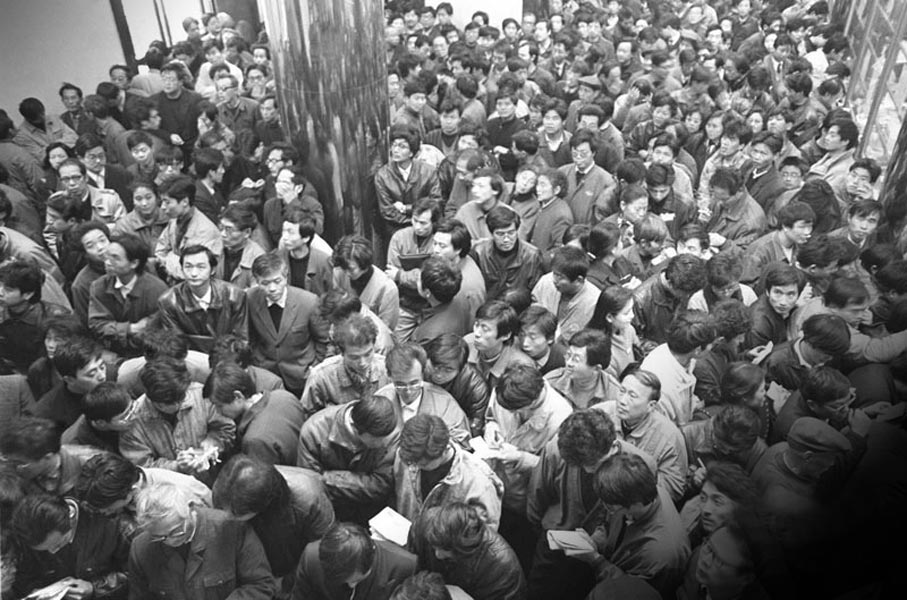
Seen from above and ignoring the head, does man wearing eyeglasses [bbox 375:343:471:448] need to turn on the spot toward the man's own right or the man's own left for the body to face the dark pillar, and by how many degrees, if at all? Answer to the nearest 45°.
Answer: approximately 180°

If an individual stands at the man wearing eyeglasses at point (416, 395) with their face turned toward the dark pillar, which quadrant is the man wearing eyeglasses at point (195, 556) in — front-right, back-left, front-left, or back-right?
back-left

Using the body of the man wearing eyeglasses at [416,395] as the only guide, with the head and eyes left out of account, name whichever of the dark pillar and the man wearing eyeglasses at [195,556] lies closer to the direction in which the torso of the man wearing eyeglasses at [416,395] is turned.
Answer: the man wearing eyeglasses

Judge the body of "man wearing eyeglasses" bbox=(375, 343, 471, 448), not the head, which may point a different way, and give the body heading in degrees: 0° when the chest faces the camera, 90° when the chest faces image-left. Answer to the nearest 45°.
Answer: approximately 0°

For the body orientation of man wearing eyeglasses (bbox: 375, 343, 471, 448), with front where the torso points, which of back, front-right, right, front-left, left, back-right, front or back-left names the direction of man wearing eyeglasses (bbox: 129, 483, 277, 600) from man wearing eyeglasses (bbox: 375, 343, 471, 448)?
front-right
